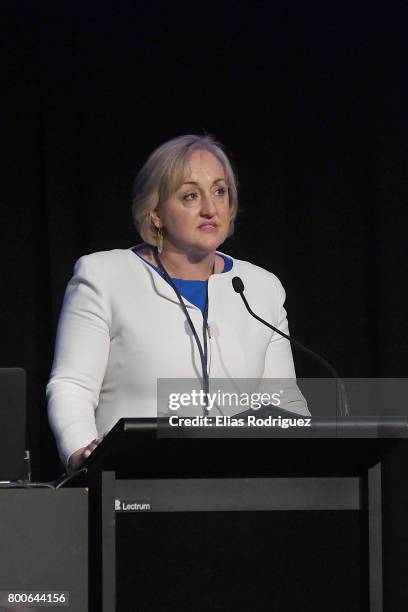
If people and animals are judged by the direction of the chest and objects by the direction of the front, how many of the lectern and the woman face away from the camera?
0

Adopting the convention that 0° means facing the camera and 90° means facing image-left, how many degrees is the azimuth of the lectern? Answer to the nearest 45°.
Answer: approximately 0°

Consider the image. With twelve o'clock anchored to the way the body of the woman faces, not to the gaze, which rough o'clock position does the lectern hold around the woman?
The lectern is roughly at 1 o'clock from the woman.

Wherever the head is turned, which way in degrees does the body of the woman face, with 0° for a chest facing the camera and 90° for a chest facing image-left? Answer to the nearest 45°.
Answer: approximately 315°

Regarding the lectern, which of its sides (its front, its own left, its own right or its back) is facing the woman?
back
